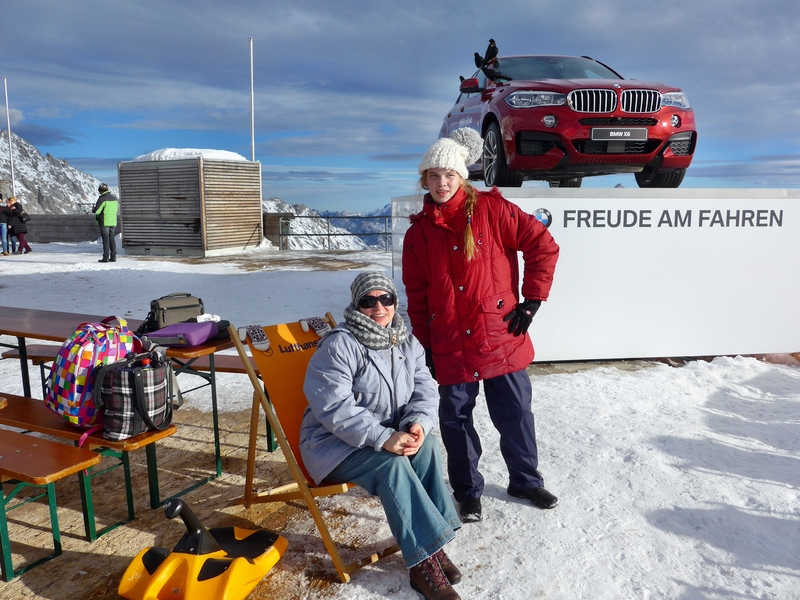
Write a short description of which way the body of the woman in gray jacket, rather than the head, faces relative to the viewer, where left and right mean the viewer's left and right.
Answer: facing the viewer and to the right of the viewer

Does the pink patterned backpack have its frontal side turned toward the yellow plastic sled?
no

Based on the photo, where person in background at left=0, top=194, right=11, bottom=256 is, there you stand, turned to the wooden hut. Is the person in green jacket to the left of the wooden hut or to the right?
right

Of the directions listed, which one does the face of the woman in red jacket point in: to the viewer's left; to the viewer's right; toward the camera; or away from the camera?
toward the camera

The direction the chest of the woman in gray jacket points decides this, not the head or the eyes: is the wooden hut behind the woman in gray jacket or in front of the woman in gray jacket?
behind

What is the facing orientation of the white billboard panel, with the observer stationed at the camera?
facing the viewer

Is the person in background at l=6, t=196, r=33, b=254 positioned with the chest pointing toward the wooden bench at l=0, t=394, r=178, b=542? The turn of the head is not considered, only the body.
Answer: no

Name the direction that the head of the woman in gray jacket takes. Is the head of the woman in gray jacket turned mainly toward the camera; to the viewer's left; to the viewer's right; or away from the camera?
toward the camera

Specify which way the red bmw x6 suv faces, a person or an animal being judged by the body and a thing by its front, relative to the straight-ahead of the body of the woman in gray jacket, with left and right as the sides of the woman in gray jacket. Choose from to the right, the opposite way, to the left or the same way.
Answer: the same way

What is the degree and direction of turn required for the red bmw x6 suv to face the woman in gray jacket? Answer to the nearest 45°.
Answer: approximately 45° to its right

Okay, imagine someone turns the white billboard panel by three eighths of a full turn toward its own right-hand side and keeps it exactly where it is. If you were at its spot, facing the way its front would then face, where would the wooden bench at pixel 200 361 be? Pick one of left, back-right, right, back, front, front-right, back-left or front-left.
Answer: left
